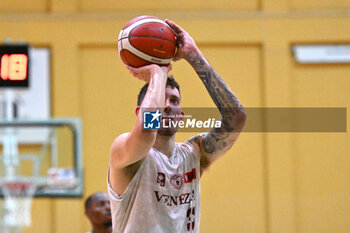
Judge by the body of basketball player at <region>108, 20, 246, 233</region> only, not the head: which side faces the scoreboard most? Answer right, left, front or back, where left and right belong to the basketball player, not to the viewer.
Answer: back

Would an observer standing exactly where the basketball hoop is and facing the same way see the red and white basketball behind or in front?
in front

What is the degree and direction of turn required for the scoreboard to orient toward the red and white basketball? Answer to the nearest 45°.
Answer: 0° — it already faces it

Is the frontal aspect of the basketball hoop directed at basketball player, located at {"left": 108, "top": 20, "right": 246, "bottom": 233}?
yes

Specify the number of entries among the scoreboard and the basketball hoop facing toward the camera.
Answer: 2

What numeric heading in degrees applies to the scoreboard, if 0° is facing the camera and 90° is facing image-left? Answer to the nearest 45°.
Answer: approximately 0°

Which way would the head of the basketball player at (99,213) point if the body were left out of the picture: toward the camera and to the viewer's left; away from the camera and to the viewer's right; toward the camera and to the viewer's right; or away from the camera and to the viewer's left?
toward the camera and to the viewer's right
